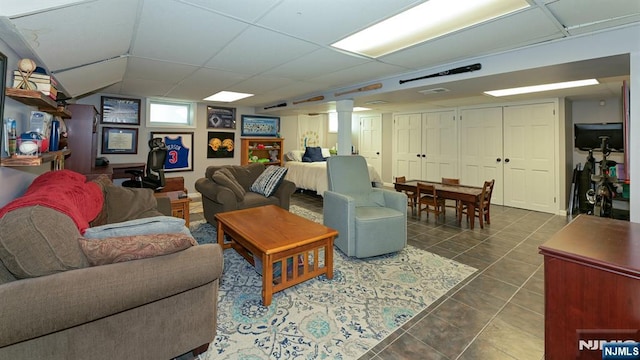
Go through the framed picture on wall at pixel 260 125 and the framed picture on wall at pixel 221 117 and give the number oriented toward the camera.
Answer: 2

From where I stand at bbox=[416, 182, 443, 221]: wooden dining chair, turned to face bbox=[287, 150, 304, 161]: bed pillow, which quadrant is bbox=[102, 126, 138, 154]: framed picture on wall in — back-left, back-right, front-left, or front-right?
front-left

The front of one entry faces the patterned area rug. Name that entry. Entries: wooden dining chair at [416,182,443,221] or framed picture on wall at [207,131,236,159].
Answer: the framed picture on wall

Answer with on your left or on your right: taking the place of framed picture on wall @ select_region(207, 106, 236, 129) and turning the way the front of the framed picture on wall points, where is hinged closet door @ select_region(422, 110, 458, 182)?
on your left

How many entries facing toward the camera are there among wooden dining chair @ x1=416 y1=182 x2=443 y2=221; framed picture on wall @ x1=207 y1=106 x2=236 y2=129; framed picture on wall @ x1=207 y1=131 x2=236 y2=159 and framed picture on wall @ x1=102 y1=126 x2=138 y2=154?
3

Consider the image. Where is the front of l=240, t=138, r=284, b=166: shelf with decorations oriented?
toward the camera

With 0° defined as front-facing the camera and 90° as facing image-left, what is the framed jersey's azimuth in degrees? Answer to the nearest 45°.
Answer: approximately 0°

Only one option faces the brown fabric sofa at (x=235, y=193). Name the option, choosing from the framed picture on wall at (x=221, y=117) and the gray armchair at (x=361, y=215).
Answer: the framed picture on wall

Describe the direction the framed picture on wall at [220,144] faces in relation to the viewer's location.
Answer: facing the viewer

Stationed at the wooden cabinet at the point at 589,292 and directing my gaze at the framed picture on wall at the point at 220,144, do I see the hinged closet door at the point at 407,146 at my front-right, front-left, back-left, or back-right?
front-right

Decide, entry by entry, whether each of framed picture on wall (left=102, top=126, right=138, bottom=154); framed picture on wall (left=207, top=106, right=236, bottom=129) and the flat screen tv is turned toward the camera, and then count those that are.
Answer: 3

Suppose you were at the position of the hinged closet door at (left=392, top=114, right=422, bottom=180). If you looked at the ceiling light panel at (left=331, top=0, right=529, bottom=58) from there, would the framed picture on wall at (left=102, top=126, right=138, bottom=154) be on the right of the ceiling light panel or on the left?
right

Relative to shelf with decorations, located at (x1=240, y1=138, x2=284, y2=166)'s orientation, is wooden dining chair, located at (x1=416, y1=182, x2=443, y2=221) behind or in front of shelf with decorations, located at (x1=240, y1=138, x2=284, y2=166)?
in front

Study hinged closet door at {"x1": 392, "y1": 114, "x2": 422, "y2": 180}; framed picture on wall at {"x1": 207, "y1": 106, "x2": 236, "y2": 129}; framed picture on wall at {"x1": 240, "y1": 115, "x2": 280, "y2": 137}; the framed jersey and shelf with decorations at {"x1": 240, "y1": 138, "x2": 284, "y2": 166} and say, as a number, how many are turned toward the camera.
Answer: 5

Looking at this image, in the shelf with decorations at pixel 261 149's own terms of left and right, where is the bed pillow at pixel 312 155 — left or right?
on its left
